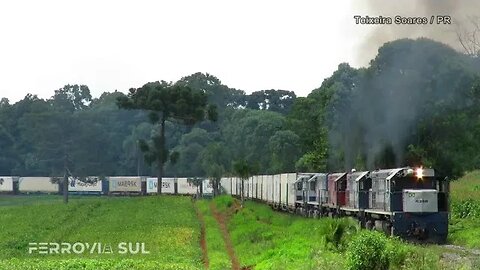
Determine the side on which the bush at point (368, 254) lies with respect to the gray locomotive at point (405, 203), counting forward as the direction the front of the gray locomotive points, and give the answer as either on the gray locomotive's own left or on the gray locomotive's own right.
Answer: on the gray locomotive's own right

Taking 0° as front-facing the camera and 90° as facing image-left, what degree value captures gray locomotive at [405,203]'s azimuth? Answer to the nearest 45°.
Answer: approximately 315°

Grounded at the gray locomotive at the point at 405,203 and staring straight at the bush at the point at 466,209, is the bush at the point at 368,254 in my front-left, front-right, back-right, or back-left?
back-right

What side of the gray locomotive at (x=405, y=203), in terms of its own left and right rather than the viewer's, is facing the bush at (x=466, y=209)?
left
